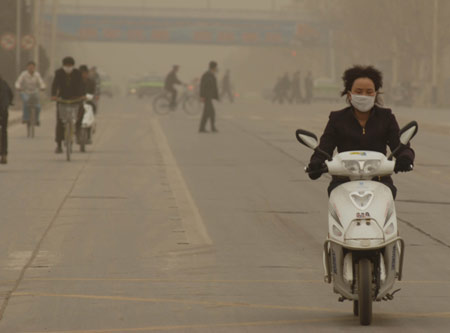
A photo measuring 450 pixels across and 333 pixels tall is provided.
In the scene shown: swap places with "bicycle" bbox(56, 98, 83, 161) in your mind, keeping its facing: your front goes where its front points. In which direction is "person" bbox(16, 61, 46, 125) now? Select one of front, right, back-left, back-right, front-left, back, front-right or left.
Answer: back

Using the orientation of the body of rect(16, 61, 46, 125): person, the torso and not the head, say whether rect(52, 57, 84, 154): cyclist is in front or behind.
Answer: in front

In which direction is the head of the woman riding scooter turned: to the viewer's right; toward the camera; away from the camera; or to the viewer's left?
toward the camera

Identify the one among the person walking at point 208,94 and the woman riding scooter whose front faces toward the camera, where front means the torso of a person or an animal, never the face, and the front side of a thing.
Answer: the woman riding scooter

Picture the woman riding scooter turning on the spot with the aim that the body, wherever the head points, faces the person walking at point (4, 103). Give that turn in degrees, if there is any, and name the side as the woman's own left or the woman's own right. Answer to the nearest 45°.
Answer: approximately 180°

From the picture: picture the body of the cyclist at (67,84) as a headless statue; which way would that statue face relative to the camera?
toward the camera

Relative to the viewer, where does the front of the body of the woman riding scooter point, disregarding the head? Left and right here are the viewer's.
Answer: facing the viewer

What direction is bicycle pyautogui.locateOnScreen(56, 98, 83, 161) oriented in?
toward the camera
